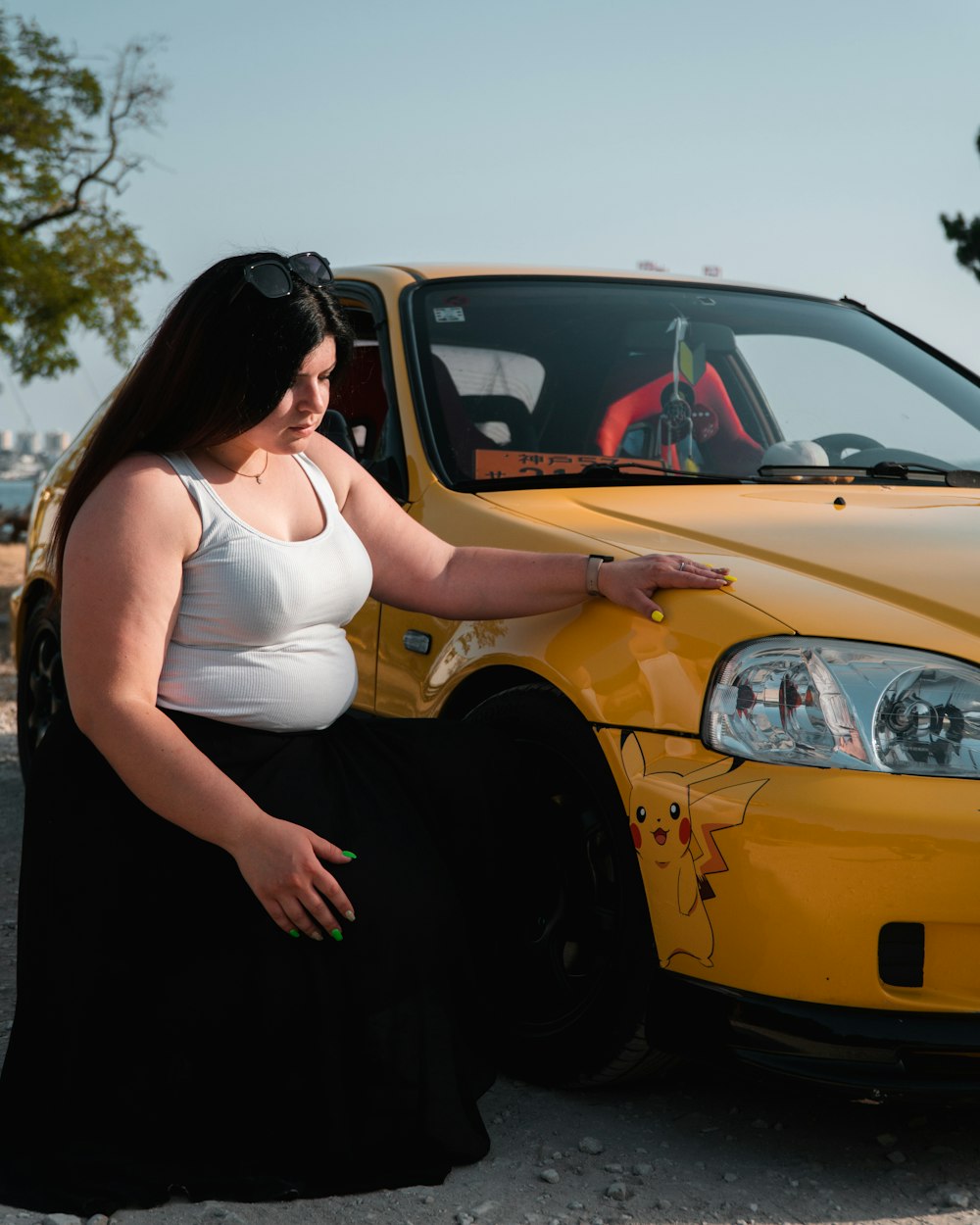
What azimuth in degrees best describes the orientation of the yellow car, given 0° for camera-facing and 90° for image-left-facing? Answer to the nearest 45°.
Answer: approximately 315°

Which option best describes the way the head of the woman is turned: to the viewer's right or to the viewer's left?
to the viewer's right

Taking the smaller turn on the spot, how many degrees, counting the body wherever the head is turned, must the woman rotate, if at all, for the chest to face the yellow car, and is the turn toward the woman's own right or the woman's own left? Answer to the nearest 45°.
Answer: approximately 45° to the woman's own left

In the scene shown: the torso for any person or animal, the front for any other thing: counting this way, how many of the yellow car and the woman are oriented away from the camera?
0

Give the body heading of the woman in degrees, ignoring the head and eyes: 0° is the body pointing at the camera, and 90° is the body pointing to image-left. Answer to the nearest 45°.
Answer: approximately 315°
